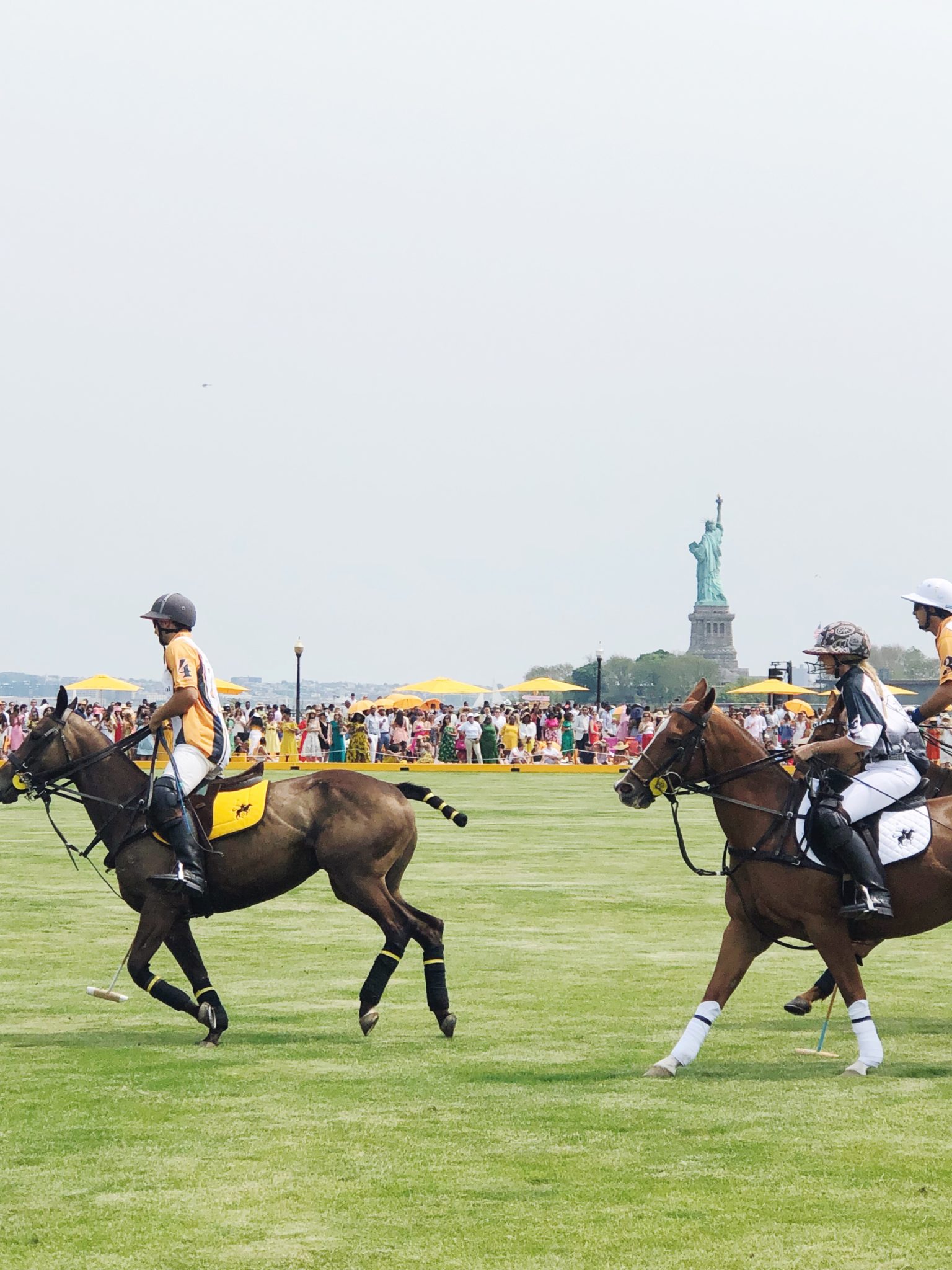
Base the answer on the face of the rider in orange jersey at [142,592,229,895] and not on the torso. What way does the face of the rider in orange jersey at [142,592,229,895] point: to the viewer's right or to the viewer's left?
to the viewer's left

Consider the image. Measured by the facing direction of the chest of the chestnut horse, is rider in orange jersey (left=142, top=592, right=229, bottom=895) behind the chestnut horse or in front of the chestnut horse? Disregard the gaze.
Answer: in front

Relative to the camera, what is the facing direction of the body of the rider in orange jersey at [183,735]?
to the viewer's left

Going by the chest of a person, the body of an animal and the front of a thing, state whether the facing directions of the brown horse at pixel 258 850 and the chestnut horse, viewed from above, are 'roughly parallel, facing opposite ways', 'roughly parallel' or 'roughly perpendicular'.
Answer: roughly parallel

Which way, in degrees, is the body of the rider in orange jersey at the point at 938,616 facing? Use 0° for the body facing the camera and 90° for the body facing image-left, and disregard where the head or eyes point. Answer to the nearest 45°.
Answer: approximately 90°

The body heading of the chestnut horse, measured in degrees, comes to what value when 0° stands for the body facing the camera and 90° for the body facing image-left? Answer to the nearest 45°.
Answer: approximately 90°

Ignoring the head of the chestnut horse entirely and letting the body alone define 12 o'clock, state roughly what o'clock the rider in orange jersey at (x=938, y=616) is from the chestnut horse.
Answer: The rider in orange jersey is roughly at 4 o'clock from the chestnut horse.

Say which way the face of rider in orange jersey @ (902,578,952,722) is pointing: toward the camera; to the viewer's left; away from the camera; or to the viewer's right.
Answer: to the viewer's left

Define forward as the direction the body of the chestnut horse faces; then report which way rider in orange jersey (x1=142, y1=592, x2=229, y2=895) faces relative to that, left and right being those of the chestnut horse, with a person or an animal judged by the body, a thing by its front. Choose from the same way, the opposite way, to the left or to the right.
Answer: the same way

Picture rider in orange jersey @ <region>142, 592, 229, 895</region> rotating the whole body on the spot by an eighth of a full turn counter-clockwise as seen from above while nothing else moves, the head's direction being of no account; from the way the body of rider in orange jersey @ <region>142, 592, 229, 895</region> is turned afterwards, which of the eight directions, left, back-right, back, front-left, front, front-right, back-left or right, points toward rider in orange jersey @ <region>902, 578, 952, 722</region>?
back-left

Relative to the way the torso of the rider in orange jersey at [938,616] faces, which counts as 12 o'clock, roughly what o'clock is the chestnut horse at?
The chestnut horse is roughly at 10 o'clock from the rider in orange jersey.

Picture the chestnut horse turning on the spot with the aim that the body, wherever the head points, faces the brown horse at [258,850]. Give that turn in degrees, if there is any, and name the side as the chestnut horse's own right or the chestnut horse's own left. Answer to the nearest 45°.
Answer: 0° — it already faces it

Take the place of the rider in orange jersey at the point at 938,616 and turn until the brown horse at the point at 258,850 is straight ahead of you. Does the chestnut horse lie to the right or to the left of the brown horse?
left

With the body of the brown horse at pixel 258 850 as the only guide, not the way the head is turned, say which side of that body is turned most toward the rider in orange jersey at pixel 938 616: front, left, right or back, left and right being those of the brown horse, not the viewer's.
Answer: back

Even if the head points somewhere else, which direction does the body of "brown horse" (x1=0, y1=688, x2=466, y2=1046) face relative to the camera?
to the viewer's left

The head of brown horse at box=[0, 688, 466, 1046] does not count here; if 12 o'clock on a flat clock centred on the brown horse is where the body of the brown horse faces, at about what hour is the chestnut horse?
The chestnut horse is roughly at 7 o'clock from the brown horse.

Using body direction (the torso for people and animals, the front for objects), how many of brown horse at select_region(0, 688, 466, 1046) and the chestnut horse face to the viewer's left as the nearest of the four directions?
2
